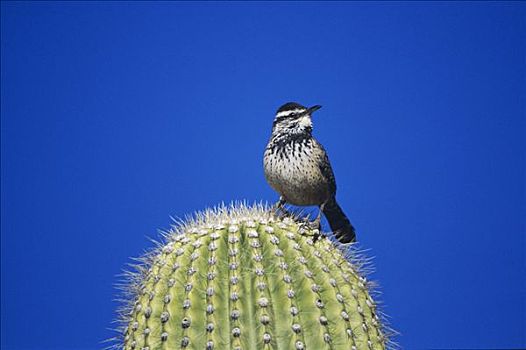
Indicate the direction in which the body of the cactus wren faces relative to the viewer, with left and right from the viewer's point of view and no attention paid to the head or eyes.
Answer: facing the viewer and to the left of the viewer
